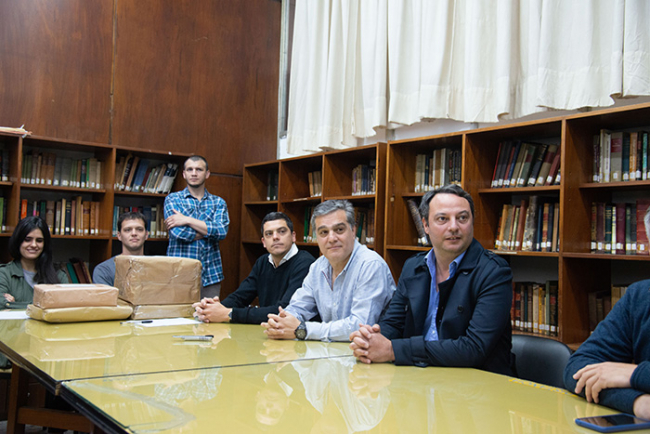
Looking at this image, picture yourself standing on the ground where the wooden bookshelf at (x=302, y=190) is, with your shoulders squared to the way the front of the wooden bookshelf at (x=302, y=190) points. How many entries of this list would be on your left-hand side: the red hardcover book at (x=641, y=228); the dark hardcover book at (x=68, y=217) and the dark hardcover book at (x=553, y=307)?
2

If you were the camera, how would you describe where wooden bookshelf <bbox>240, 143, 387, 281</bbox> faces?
facing the viewer and to the left of the viewer

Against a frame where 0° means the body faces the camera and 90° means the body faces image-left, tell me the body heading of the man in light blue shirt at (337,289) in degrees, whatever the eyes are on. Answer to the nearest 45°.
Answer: approximately 45°

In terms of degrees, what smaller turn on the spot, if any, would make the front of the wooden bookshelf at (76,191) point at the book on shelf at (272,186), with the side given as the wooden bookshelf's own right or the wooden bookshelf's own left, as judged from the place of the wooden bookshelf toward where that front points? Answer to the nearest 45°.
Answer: approximately 45° to the wooden bookshelf's own left

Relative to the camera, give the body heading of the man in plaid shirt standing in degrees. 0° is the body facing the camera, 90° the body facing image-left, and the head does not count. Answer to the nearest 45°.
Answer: approximately 0°

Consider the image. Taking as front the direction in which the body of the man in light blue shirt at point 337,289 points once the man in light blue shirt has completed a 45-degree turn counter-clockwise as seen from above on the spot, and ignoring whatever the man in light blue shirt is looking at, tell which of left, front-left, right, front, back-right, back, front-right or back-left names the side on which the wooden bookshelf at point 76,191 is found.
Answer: back-right

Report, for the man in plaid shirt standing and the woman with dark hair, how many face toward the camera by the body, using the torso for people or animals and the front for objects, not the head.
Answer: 2

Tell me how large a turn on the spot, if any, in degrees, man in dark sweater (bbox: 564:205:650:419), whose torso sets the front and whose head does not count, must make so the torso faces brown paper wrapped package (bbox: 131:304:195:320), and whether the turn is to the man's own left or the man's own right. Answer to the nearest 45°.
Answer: approximately 45° to the man's own right

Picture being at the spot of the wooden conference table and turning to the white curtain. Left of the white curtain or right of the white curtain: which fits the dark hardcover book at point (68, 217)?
left

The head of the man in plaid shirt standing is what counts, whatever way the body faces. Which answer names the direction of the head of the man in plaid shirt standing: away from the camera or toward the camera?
toward the camera

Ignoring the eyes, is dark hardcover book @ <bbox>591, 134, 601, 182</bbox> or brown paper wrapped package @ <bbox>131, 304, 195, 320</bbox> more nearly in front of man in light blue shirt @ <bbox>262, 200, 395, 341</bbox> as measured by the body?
the brown paper wrapped package

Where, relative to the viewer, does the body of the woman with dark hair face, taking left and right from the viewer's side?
facing the viewer

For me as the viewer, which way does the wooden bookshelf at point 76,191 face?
facing the viewer and to the right of the viewer

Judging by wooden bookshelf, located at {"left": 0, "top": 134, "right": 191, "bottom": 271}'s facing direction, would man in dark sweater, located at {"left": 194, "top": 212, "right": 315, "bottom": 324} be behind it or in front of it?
in front

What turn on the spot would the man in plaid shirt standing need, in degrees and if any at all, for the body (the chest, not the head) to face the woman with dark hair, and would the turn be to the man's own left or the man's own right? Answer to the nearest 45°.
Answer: approximately 45° to the man's own right
